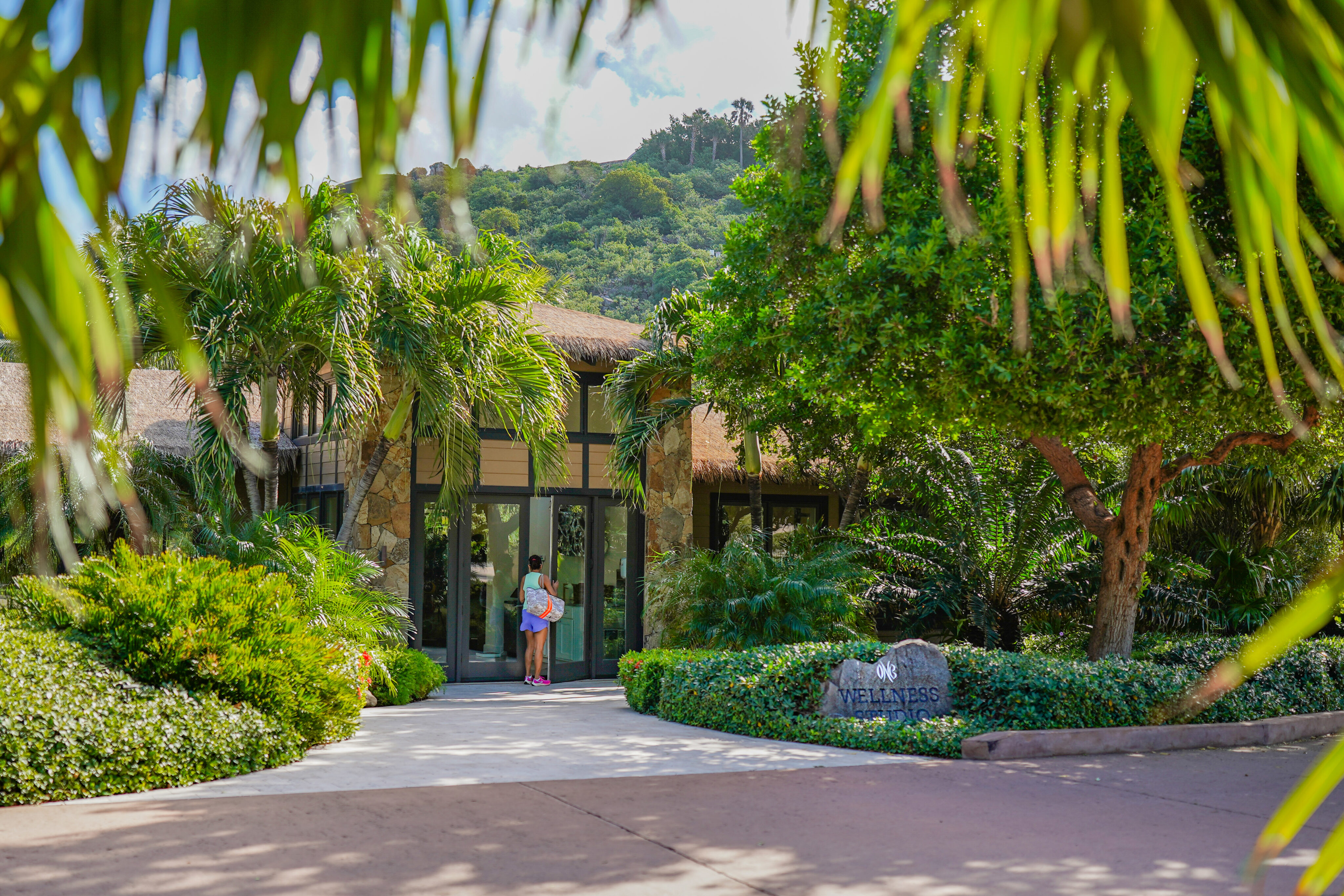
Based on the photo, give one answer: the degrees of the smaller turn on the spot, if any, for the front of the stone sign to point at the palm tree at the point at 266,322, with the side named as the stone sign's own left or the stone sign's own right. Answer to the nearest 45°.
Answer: approximately 90° to the stone sign's own right

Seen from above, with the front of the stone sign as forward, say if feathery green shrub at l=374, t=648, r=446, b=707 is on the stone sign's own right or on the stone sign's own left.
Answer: on the stone sign's own right

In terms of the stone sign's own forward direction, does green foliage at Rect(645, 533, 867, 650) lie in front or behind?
behind

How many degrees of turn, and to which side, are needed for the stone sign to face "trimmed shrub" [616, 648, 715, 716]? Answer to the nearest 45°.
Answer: approximately 135° to its right

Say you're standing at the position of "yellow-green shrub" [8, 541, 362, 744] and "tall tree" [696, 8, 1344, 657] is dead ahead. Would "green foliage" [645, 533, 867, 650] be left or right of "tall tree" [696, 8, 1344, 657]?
left

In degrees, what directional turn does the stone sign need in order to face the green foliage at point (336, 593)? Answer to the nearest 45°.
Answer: approximately 90° to its right

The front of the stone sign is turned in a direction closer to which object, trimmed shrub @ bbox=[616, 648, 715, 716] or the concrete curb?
the concrete curb

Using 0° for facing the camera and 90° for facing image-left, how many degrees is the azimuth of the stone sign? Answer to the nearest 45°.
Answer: approximately 0°

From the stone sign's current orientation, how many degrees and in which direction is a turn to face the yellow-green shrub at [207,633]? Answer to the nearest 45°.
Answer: approximately 45° to its right
